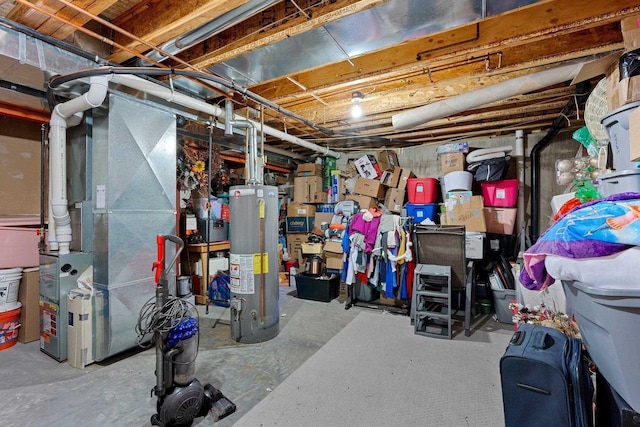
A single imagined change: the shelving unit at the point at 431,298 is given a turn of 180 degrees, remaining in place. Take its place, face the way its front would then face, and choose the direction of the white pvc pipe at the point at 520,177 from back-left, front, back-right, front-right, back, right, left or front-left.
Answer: front-right

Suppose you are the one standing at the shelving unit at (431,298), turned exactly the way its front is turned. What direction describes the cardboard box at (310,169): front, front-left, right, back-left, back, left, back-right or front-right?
back-right

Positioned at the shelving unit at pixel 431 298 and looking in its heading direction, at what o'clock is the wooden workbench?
The wooden workbench is roughly at 3 o'clock from the shelving unit.

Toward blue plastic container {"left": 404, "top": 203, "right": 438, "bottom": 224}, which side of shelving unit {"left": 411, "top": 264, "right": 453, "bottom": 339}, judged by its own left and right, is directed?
back

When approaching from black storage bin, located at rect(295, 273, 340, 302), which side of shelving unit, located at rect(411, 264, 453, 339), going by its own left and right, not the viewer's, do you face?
right

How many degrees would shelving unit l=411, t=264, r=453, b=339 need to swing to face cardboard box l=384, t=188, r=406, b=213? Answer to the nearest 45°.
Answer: approximately 180°

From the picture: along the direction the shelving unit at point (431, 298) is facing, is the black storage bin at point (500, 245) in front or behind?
behind

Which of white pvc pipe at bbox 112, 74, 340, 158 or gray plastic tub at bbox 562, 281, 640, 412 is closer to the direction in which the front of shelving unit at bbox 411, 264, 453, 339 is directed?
the gray plastic tub

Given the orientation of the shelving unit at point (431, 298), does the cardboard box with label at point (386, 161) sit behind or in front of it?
behind

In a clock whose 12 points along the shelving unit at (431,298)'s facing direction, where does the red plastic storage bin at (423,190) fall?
The red plastic storage bin is roughly at 6 o'clock from the shelving unit.

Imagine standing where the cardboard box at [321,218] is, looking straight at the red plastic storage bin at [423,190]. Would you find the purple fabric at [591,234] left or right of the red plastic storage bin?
right

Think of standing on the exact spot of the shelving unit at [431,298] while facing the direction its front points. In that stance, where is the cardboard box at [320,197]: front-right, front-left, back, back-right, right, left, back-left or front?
back-right

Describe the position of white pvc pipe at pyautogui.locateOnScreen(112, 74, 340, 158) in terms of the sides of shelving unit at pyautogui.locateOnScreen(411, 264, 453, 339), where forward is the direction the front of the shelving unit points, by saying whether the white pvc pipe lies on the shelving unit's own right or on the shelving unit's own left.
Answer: on the shelving unit's own right

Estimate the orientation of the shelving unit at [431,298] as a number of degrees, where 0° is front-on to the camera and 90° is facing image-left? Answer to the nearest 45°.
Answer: approximately 0°

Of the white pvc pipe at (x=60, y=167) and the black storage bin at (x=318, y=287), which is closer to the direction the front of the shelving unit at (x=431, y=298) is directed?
the white pvc pipe
